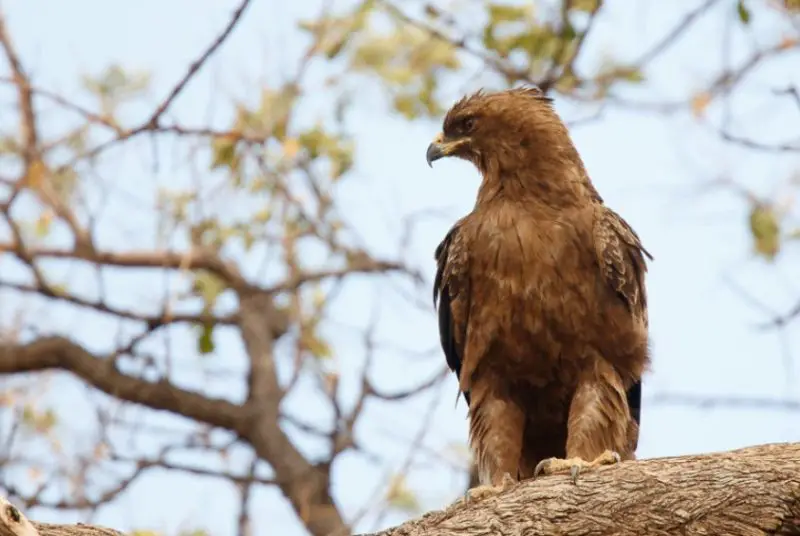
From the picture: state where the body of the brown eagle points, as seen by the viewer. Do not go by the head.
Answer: toward the camera
